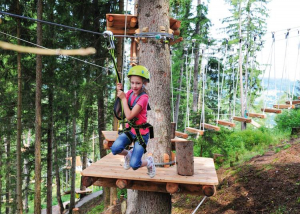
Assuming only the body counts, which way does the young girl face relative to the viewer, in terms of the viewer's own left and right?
facing the viewer and to the left of the viewer

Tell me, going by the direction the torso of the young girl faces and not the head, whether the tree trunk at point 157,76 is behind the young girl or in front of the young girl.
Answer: behind

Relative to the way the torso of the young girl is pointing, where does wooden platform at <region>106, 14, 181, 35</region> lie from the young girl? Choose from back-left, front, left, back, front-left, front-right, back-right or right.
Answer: back-right
